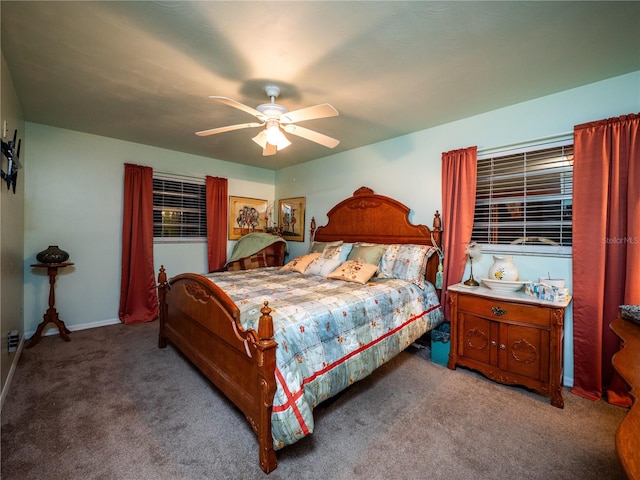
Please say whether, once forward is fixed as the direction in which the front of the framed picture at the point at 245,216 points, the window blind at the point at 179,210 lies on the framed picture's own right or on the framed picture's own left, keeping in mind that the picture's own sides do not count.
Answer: on the framed picture's own right

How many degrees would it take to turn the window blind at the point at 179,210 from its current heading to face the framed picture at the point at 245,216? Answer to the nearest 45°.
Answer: approximately 45° to its left

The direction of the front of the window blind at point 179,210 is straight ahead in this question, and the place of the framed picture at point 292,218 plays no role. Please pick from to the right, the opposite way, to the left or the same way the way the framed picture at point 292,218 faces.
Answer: to the right

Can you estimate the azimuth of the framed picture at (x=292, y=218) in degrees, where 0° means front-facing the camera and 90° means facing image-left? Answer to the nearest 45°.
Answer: approximately 45°

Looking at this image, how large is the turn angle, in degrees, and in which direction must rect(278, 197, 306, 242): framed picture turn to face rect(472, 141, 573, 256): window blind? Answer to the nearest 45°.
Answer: approximately 90° to its left

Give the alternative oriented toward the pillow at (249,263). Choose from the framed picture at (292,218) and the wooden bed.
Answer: the framed picture

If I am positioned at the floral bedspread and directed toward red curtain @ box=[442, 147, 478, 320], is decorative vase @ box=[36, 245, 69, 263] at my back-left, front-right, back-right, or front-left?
back-left

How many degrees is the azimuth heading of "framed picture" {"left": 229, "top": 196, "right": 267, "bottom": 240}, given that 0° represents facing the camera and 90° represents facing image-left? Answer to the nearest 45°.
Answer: approximately 315°

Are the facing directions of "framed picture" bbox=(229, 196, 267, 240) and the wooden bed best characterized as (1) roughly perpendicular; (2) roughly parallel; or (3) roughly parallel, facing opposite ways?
roughly perpendicular

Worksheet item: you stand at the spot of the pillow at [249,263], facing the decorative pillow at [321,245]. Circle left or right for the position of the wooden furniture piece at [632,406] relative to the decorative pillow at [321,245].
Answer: right

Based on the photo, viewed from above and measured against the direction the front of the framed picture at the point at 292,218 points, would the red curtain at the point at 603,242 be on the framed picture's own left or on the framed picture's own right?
on the framed picture's own left
